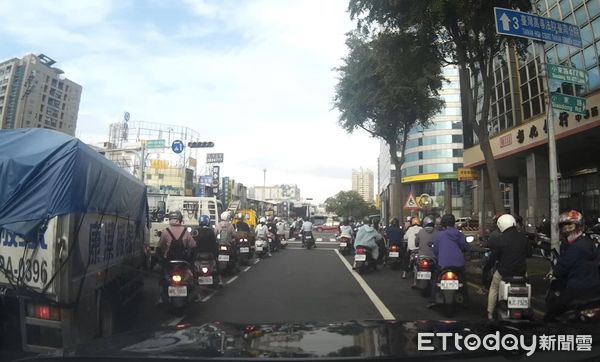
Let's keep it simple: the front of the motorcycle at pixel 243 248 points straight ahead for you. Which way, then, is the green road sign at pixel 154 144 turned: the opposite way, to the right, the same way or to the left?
the opposite way

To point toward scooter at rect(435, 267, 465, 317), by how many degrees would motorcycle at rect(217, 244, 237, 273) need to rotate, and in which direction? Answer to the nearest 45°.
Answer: approximately 135° to its right

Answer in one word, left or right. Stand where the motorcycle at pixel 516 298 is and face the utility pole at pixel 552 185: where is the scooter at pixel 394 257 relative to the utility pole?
left

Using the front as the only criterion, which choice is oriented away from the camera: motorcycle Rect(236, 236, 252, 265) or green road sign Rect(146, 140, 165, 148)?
the motorcycle

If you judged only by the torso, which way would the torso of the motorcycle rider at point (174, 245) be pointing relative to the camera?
away from the camera

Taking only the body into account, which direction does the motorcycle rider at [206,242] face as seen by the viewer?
away from the camera

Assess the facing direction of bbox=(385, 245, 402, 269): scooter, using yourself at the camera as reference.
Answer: facing away from the viewer

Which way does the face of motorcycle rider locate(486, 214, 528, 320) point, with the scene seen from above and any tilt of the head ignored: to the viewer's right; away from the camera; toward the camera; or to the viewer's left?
away from the camera

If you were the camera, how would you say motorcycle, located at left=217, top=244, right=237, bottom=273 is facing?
facing away from the viewer

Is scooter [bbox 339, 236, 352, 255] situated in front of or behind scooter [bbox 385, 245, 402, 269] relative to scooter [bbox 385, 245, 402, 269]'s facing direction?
in front

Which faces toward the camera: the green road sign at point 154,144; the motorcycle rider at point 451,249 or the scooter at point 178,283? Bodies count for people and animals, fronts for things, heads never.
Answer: the green road sign

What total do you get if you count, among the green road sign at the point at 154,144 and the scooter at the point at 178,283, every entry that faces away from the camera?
1

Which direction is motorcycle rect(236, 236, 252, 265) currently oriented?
away from the camera

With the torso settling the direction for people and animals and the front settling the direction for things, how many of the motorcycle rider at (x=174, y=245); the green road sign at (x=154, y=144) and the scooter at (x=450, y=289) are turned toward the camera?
1

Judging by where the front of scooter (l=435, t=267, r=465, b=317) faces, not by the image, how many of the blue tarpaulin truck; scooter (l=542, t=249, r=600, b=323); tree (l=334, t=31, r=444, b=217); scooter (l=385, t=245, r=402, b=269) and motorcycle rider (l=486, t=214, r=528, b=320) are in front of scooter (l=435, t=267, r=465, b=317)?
2

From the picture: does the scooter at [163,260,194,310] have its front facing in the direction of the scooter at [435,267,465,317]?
no

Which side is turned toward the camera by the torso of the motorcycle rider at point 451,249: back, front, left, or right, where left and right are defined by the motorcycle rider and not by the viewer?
back

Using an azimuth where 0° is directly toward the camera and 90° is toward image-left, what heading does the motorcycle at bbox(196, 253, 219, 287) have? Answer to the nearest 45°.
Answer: approximately 180°

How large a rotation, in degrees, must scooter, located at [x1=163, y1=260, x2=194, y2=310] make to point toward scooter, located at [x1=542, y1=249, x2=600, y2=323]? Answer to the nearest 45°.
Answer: approximately 135° to its right

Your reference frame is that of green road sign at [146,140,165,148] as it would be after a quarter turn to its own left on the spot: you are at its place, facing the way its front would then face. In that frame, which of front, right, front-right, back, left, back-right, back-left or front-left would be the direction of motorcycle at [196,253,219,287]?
right

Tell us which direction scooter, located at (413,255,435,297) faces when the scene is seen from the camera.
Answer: facing away from the viewer
